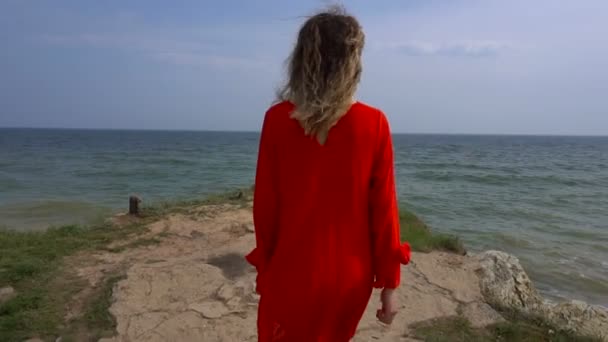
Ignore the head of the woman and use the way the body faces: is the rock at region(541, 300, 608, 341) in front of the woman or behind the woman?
in front

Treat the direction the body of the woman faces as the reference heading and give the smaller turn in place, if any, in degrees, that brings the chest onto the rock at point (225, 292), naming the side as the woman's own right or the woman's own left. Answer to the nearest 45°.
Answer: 0° — they already face it

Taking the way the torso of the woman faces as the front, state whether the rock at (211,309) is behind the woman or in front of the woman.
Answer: in front

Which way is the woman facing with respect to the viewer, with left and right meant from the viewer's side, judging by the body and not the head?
facing away from the viewer

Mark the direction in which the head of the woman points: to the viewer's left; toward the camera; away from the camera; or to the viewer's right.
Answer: away from the camera

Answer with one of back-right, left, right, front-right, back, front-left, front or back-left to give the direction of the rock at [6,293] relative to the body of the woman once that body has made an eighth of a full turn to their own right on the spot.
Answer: left
